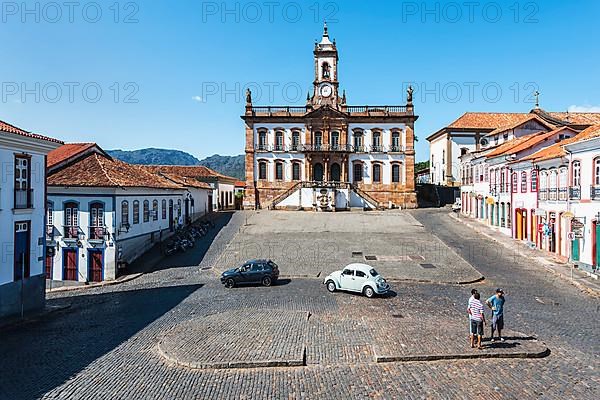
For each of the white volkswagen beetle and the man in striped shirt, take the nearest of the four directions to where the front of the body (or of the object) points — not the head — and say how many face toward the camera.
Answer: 0

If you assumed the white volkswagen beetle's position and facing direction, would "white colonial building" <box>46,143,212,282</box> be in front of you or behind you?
in front

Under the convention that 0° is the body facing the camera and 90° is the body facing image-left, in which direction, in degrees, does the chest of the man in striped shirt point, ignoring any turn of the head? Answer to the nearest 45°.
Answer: approximately 180°

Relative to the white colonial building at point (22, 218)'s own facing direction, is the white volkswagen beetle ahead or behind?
ahead

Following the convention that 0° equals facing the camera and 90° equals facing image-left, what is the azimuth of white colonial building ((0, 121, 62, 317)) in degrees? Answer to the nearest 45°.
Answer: approximately 315°

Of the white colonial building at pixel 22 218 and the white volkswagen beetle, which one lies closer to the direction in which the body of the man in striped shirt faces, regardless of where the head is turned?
the white volkswagen beetle

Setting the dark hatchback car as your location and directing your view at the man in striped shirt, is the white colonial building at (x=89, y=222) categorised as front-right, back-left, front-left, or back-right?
back-right

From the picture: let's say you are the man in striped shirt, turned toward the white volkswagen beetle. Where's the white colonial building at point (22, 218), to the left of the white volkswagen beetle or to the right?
left

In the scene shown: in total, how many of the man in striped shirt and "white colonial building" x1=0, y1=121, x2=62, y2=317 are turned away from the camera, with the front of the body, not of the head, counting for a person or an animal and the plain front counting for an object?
1

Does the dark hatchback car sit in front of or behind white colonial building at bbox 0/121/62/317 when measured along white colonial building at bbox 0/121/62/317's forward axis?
in front

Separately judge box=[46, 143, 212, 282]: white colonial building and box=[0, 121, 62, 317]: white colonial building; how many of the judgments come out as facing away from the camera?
0

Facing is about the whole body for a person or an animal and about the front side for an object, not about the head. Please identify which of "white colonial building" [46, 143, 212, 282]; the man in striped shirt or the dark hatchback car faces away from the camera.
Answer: the man in striped shirt

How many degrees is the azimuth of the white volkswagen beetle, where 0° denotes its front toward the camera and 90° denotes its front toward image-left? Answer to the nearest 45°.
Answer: approximately 135°
